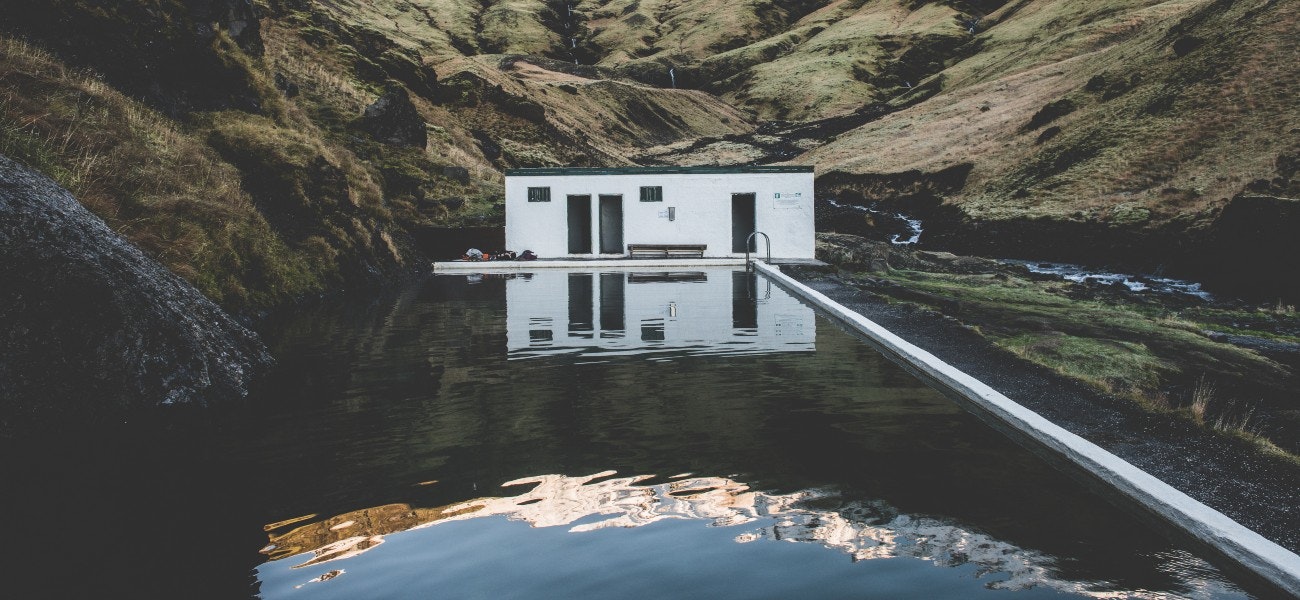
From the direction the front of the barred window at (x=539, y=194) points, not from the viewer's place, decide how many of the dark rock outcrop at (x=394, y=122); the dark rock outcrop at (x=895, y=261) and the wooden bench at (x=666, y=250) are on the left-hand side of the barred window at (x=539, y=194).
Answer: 2

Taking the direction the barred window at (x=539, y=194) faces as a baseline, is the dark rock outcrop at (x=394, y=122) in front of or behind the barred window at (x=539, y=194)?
behind

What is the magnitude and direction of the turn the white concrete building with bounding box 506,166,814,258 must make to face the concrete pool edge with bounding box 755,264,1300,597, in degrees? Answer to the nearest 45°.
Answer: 0° — it already faces it

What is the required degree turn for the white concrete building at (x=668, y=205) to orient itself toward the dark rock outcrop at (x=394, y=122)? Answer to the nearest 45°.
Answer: approximately 135° to its right

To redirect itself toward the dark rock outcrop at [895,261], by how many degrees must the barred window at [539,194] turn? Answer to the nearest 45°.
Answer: approximately 90° to its left

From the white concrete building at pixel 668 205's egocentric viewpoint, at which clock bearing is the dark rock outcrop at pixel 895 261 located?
The dark rock outcrop is roughly at 9 o'clock from the white concrete building.

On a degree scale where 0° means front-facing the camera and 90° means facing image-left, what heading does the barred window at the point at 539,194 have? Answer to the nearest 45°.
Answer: approximately 0°

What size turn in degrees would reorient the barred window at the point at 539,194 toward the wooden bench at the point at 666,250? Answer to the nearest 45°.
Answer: approximately 90° to its left

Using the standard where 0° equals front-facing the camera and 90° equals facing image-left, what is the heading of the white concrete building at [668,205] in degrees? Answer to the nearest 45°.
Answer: approximately 0°
